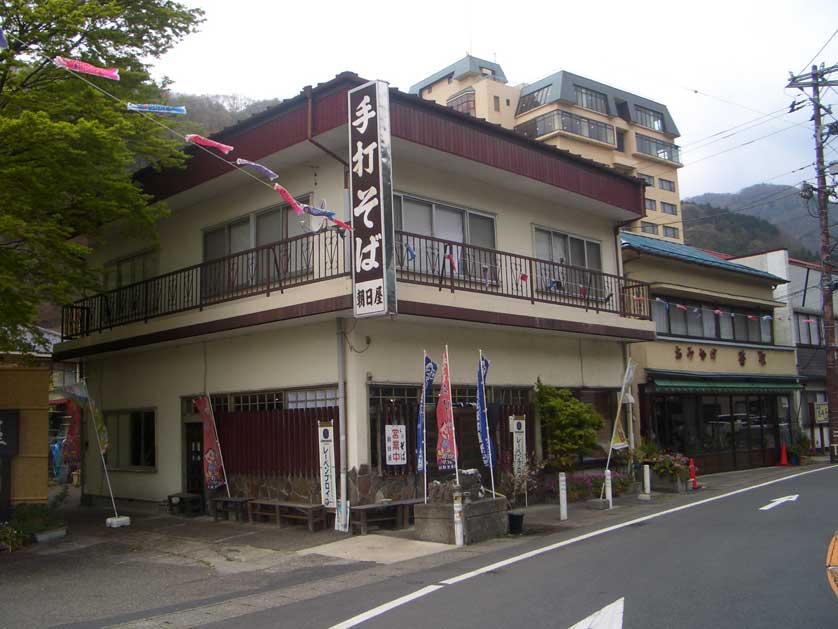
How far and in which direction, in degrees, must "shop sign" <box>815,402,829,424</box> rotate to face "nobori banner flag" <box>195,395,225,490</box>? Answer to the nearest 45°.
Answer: approximately 45° to its right

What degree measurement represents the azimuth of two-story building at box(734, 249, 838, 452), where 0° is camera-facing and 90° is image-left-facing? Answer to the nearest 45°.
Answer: approximately 315°

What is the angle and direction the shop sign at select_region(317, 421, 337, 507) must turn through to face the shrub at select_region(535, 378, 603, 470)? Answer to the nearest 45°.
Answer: approximately 135° to its left

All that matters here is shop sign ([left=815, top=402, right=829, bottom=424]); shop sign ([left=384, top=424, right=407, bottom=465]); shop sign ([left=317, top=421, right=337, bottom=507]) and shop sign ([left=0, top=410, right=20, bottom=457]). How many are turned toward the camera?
4

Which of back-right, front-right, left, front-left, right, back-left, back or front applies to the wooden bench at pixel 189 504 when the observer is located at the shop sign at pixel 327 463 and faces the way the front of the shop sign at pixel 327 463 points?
back-right

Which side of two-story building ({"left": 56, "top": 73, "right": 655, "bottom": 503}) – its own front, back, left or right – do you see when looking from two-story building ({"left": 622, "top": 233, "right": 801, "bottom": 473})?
left

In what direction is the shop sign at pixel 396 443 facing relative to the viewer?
toward the camera

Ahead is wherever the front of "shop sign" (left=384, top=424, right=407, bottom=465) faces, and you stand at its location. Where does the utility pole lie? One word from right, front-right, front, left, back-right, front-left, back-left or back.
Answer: back-left

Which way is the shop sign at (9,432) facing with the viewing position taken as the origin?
facing the viewer

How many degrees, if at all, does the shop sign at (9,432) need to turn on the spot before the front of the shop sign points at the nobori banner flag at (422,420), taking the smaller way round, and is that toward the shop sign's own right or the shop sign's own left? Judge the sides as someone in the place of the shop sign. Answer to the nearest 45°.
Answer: approximately 45° to the shop sign's own left

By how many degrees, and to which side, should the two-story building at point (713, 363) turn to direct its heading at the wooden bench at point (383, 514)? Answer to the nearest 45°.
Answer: approximately 45° to its right

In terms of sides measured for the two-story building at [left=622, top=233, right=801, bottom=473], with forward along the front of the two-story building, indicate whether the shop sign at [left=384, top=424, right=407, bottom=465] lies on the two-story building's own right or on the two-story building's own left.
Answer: on the two-story building's own right

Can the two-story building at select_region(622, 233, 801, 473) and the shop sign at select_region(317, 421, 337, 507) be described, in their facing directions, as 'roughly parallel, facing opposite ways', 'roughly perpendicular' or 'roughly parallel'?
roughly parallel

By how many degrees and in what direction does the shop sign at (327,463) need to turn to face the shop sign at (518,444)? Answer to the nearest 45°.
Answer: approximately 135° to its left

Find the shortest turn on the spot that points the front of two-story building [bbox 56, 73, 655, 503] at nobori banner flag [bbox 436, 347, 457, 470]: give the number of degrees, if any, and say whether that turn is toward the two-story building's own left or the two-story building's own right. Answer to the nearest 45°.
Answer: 0° — it already faces it
